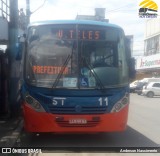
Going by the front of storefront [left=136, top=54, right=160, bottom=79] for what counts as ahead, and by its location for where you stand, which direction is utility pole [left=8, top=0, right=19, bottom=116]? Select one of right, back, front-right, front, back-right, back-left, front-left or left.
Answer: front-left

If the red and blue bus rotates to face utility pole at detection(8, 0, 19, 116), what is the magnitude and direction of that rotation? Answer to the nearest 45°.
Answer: approximately 45° to its right

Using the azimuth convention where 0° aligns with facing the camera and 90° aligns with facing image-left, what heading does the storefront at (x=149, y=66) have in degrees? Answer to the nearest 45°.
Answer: approximately 45°

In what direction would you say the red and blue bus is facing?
toward the camera

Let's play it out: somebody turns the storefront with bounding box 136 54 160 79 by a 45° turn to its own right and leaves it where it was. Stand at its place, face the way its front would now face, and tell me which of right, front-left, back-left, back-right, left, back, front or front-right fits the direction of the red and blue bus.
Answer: left
